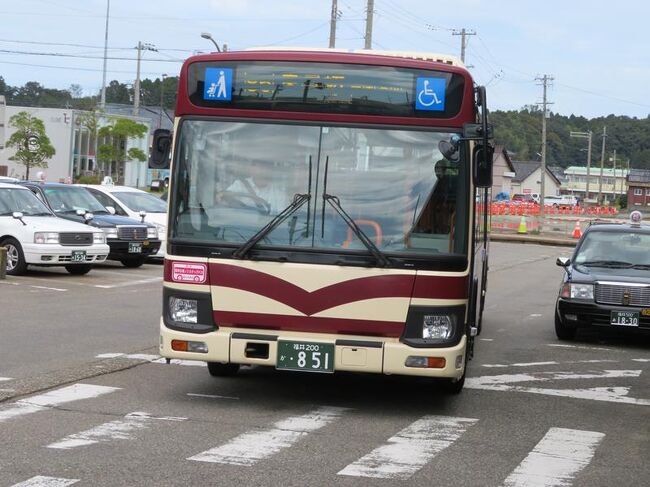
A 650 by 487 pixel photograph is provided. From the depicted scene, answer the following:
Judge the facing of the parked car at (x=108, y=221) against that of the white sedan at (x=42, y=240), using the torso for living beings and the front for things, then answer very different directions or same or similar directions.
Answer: same or similar directions

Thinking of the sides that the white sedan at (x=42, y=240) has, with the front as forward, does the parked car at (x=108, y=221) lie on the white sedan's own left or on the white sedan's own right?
on the white sedan's own left

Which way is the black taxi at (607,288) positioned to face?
toward the camera

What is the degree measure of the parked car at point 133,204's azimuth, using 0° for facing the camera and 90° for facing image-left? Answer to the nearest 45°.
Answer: approximately 315°

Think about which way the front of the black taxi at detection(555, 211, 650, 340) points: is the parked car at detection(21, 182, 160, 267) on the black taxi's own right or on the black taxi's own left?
on the black taxi's own right

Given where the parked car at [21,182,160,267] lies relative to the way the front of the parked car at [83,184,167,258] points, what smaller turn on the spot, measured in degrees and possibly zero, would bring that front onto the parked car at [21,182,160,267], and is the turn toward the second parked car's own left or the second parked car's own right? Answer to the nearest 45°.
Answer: approximately 45° to the second parked car's own right

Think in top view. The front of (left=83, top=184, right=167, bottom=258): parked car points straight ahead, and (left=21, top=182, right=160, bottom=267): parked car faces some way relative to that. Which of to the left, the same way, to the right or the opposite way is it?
the same way

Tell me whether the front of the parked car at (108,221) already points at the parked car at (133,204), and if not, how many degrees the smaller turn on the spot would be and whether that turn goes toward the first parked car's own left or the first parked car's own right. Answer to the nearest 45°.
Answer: approximately 135° to the first parked car's own left

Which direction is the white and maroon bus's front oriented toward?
toward the camera

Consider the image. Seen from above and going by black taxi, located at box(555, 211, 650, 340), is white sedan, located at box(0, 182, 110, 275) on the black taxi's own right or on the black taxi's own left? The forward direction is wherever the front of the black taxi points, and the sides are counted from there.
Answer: on the black taxi's own right

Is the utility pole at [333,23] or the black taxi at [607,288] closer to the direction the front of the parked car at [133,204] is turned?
the black taxi

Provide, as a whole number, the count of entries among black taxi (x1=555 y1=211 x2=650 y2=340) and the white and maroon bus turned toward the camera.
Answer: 2
